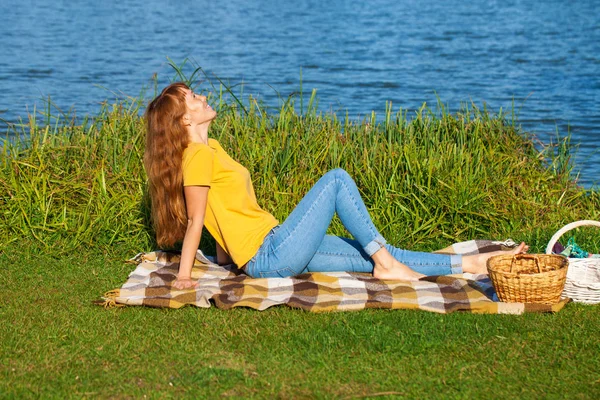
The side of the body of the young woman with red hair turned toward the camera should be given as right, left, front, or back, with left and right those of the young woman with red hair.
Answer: right

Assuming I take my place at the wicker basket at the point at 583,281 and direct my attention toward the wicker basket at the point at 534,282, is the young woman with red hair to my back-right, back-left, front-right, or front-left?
front-right

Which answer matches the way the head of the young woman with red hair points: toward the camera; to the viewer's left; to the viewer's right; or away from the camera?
to the viewer's right

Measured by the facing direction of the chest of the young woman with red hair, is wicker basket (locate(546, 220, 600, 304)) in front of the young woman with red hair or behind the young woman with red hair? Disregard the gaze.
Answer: in front

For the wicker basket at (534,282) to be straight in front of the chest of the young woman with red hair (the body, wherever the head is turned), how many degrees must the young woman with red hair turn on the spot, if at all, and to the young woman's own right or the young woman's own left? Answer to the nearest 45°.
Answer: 0° — they already face it
